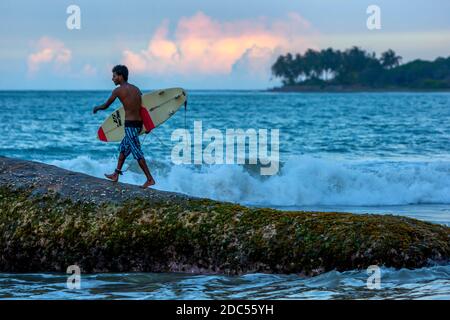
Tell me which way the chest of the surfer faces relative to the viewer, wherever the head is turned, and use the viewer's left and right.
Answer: facing away from the viewer and to the left of the viewer

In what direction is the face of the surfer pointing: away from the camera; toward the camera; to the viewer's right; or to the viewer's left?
to the viewer's left
